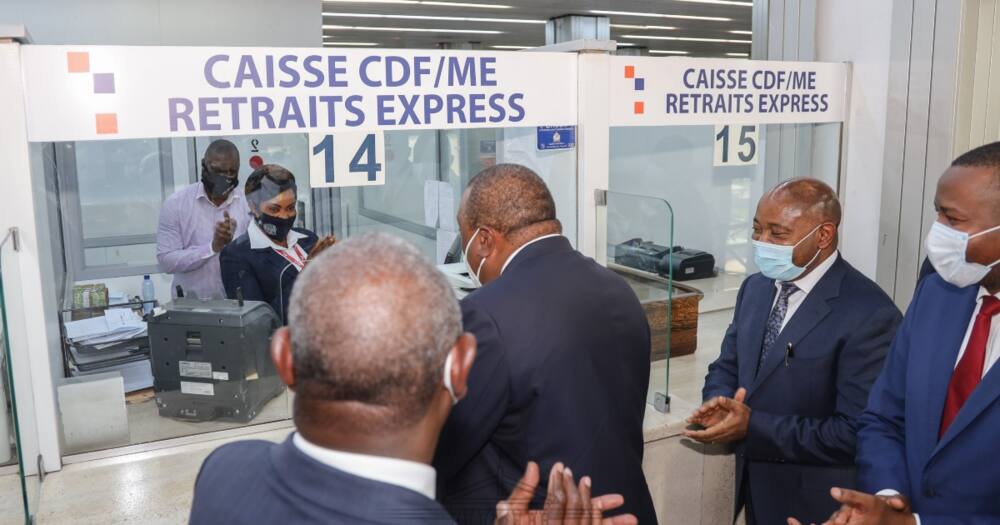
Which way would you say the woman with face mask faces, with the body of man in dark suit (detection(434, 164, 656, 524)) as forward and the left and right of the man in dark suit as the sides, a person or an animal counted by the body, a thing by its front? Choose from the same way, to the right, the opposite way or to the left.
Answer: the opposite way

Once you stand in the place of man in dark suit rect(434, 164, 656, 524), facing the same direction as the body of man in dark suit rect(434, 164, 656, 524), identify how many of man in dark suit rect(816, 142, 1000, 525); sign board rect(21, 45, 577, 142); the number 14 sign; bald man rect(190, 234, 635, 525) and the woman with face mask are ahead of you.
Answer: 3

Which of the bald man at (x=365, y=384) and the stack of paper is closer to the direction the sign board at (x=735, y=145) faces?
the bald man

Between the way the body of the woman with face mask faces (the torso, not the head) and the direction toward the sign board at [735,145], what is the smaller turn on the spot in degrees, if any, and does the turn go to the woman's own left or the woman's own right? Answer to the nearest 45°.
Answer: approximately 45° to the woman's own left

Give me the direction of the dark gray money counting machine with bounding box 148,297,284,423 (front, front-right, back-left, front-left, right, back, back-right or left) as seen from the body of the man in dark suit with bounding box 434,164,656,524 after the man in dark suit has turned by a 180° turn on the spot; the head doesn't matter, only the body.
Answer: back

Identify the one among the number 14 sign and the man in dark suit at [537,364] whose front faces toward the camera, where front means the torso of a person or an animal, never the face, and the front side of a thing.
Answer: the number 14 sign

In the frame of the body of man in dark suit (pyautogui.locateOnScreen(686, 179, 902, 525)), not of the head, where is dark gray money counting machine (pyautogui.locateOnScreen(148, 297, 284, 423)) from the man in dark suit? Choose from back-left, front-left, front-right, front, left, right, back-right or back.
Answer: front-right

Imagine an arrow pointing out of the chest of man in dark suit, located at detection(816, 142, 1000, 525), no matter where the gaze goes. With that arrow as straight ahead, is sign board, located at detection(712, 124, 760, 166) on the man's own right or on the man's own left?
on the man's own right

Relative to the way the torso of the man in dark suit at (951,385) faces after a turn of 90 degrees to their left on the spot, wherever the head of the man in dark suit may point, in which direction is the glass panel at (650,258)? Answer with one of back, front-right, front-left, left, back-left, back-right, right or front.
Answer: back

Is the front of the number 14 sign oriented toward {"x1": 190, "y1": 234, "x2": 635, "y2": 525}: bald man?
yes

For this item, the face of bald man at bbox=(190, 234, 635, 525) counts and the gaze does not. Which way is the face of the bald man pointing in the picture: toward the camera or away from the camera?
away from the camera

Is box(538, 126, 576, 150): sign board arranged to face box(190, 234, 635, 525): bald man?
yes

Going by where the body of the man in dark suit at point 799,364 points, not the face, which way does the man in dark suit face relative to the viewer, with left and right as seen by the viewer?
facing the viewer and to the left of the viewer

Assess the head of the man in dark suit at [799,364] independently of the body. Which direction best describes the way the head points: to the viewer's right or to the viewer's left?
to the viewer's left

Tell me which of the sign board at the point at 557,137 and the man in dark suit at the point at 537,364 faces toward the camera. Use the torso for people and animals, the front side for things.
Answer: the sign board

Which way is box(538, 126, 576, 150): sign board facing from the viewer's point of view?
toward the camera

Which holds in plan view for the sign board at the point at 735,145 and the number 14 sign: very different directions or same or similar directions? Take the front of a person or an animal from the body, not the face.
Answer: same or similar directions

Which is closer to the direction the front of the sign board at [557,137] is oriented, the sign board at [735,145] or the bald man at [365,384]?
the bald man
